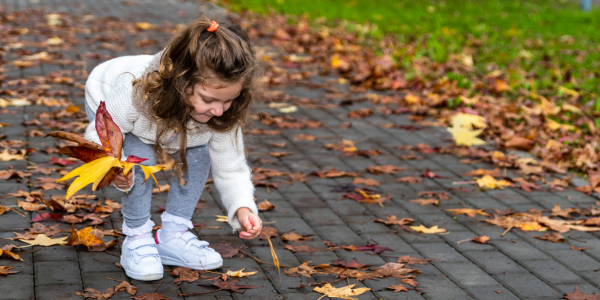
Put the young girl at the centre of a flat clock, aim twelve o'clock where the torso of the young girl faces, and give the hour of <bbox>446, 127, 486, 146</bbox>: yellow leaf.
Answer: The yellow leaf is roughly at 9 o'clock from the young girl.

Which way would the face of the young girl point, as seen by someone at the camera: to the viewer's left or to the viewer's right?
to the viewer's right

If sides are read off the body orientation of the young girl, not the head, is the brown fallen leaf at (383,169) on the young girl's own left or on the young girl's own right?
on the young girl's own left

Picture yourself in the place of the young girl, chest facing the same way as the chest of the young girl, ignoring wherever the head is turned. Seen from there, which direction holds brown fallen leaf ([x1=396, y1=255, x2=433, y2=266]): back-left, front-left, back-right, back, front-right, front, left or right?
front-left

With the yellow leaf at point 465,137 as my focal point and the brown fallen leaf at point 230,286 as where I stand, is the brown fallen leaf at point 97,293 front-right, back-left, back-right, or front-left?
back-left

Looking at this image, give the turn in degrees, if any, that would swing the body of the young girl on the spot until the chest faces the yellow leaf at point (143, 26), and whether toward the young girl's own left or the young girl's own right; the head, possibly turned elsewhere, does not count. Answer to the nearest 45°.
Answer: approximately 135° to the young girl's own left

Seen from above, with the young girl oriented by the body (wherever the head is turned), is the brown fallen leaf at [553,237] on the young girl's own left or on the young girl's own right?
on the young girl's own left

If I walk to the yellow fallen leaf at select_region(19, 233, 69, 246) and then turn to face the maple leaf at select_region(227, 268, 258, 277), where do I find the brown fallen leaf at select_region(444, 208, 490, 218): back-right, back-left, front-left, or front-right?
front-left

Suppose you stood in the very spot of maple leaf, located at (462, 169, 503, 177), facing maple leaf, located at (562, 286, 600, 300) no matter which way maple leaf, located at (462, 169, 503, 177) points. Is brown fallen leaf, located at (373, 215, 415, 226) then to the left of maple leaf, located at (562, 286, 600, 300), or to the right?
right

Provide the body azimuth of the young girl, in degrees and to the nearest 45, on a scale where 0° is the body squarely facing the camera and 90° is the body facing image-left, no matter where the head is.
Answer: approximately 315°
